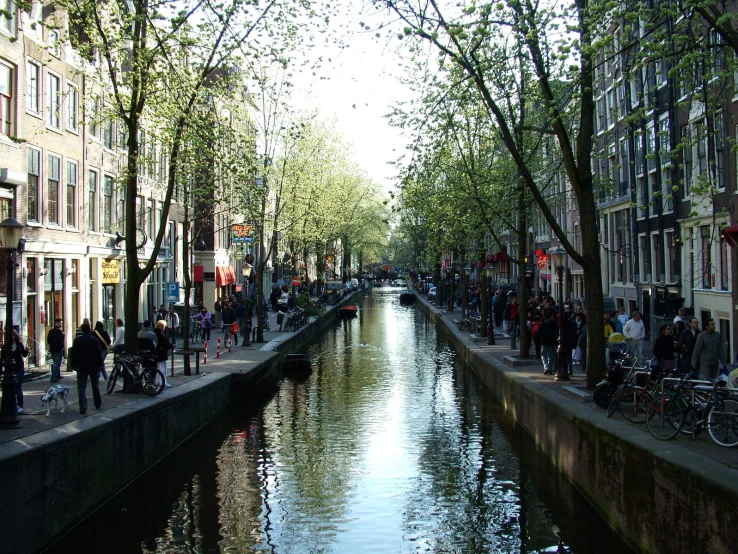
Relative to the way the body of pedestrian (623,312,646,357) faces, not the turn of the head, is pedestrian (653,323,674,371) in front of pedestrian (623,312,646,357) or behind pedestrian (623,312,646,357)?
in front

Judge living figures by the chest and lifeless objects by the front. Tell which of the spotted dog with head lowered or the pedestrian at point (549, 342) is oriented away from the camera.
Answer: the pedestrian

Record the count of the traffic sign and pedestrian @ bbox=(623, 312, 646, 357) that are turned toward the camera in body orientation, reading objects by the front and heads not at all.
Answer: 2

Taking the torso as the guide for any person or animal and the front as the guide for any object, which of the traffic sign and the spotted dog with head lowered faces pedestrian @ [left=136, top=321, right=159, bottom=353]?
the traffic sign

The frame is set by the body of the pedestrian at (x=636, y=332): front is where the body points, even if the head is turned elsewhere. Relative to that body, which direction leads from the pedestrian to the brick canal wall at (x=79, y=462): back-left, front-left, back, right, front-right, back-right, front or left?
front-right

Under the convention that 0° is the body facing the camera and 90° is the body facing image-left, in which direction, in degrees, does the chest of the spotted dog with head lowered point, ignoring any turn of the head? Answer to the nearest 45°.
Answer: approximately 45°

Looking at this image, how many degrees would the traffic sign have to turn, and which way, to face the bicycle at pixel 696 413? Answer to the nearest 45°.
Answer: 0° — it already faces it

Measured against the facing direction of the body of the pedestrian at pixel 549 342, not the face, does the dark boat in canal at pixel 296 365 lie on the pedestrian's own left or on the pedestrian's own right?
on the pedestrian's own left

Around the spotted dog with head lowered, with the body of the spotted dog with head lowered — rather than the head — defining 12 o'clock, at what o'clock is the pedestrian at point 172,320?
The pedestrian is roughly at 5 o'clock from the spotted dog with head lowered.

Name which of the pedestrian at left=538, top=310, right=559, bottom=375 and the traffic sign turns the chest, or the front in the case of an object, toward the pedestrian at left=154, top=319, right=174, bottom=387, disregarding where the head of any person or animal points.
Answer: the traffic sign
